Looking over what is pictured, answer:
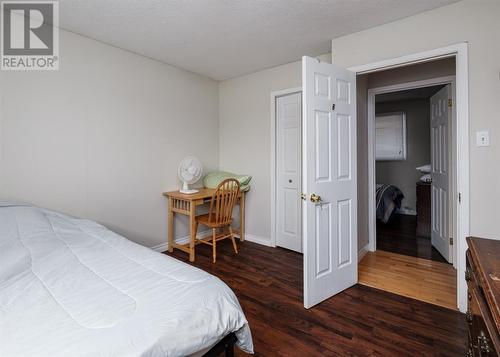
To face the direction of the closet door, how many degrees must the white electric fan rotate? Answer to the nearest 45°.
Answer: approximately 45° to its left

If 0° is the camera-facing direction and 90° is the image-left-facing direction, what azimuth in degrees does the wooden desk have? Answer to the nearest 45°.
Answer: approximately 315°

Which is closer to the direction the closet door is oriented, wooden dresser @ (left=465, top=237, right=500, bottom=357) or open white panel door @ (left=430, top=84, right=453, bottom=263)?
the wooden dresser

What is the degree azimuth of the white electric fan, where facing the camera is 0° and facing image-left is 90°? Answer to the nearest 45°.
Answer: approximately 315°

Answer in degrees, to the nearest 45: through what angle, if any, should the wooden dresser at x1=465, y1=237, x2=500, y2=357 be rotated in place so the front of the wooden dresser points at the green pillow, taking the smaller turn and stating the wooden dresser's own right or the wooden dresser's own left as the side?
approximately 90° to the wooden dresser's own right

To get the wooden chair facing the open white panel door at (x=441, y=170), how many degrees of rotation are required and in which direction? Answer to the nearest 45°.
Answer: approximately 135° to its right

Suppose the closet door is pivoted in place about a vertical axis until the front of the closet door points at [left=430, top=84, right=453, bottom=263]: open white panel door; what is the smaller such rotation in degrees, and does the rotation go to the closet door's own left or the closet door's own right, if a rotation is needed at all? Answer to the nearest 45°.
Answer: approximately 135° to the closet door's own left

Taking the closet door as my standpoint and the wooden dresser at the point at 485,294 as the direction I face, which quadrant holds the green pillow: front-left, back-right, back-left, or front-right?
back-right
